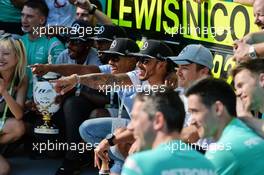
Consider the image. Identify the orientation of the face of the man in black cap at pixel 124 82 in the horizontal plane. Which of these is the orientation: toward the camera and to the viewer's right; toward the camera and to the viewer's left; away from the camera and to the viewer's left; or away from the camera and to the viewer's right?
toward the camera and to the viewer's left

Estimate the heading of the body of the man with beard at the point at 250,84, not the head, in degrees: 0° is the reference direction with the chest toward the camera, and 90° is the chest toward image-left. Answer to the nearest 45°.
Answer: approximately 90°

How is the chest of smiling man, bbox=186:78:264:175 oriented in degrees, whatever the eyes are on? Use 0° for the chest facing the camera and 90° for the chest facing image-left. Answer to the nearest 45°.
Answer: approximately 90°

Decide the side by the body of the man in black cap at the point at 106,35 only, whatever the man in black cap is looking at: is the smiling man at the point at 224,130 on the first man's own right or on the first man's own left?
on the first man's own left

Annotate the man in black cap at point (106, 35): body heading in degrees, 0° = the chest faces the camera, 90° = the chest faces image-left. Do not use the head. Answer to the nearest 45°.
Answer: approximately 45°
